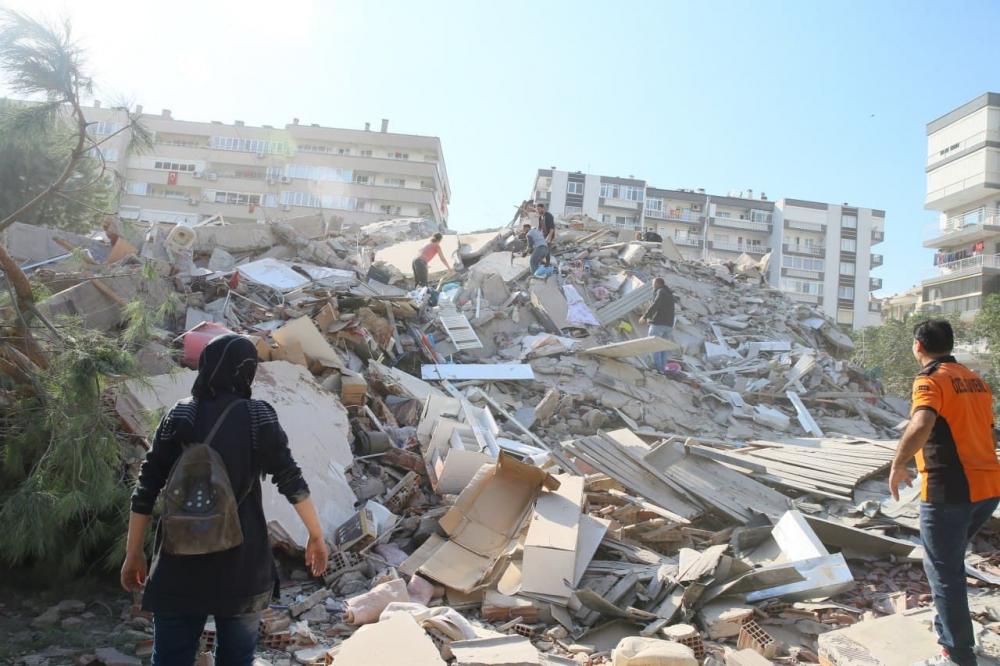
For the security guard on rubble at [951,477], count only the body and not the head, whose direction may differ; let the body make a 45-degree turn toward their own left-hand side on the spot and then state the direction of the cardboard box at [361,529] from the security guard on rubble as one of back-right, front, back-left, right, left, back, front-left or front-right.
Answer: front

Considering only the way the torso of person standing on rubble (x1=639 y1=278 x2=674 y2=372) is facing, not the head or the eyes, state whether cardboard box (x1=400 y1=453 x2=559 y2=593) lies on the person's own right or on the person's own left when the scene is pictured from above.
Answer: on the person's own left

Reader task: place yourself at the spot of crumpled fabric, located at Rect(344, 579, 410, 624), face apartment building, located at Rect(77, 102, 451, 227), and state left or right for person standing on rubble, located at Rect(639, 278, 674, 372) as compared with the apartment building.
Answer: right

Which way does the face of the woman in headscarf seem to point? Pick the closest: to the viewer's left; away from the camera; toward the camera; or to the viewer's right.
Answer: away from the camera

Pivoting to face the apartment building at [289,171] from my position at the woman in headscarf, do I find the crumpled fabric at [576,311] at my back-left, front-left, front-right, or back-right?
front-right

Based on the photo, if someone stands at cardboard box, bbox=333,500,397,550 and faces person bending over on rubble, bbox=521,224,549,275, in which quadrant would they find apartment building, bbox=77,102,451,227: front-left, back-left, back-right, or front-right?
front-left

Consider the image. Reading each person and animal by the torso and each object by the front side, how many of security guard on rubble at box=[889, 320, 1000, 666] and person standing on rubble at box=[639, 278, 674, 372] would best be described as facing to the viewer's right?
0

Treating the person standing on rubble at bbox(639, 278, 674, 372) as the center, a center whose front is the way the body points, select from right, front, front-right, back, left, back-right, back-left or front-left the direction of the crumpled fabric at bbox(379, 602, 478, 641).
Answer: left

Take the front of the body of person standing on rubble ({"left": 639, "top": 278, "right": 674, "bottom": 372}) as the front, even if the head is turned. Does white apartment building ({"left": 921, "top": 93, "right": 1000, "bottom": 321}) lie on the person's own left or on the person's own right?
on the person's own right

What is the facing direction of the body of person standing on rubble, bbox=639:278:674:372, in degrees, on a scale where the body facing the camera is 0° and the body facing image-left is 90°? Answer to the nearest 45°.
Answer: approximately 90°

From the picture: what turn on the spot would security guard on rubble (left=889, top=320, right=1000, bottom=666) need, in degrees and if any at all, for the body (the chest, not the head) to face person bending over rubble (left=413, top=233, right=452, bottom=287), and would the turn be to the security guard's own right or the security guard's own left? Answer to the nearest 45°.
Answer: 0° — they already face them

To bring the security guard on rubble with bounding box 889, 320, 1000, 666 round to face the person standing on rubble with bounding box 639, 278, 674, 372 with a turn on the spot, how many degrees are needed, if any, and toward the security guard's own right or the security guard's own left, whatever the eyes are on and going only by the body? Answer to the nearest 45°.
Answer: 0° — they already face them

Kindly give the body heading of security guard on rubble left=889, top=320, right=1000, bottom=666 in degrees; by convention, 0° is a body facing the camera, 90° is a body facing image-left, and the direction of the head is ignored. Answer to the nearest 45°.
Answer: approximately 135°

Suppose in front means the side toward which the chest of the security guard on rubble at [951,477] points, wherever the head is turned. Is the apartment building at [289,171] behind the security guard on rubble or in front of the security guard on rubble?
in front

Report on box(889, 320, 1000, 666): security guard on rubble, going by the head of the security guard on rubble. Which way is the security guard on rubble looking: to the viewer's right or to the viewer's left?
to the viewer's left
